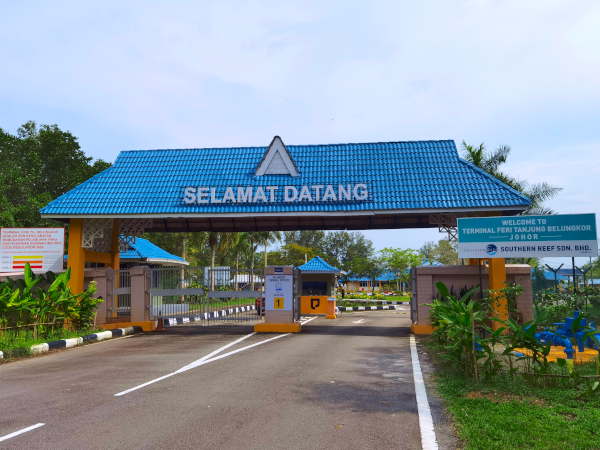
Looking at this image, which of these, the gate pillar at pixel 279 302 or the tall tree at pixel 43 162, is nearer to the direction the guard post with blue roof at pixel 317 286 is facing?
the gate pillar

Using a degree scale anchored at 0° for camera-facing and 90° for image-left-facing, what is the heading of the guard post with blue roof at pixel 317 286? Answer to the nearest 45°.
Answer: approximately 0°

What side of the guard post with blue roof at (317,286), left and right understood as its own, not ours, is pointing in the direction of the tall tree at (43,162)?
right

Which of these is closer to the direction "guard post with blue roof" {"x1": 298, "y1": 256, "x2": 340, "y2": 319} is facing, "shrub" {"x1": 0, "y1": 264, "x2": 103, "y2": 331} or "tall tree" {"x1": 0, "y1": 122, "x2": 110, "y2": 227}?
the shrub

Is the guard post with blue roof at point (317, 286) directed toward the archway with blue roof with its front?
yes

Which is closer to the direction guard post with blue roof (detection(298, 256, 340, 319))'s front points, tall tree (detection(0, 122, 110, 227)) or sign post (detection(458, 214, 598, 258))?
the sign post

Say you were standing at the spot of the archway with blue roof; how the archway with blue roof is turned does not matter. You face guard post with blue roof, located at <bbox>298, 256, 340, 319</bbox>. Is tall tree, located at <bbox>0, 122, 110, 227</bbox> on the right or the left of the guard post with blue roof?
left

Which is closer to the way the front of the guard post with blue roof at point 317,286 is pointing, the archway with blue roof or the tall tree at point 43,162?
the archway with blue roof

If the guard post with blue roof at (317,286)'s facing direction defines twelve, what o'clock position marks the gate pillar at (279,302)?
The gate pillar is roughly at 12 o'clock from the guard post with blue roof.
